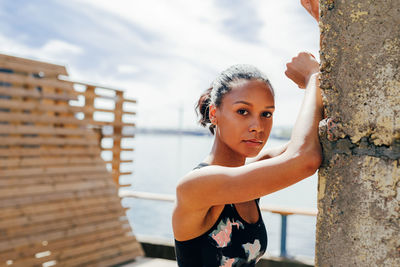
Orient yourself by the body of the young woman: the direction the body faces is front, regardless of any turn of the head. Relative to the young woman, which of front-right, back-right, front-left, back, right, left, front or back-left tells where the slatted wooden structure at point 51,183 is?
back

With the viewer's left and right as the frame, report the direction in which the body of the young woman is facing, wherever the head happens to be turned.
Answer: facing the viewer and to the right of the viewer
